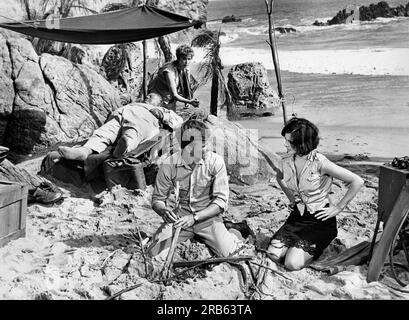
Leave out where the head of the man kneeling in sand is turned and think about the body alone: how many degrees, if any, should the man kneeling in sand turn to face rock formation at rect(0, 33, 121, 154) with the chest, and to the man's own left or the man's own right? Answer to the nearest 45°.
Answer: approximately 135° to the man's own right

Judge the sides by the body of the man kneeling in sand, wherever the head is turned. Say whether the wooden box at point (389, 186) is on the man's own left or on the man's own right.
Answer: on the man's own left

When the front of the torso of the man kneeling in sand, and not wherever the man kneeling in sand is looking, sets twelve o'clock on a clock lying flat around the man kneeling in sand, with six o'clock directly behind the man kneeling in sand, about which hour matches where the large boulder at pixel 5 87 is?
The large boulder is roughly at 5 o'clock from the man kneeling in sand.

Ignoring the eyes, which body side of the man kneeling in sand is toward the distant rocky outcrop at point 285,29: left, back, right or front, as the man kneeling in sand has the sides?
back

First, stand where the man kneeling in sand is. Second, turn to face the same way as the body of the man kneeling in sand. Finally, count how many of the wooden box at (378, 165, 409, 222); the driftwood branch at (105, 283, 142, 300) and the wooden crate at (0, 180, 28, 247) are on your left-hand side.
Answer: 1

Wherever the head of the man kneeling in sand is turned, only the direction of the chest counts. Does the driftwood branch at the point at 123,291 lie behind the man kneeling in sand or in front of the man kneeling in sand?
in front

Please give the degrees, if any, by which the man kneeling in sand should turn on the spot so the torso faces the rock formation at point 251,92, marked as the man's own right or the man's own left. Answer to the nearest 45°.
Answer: approximately 180°

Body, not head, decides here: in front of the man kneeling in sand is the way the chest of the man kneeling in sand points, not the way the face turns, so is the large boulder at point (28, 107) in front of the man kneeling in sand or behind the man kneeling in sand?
behind

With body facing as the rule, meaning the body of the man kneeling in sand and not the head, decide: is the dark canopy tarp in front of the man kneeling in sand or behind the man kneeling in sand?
behind

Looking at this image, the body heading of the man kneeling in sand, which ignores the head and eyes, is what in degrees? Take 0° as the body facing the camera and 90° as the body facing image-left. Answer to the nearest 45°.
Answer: approximately 0°

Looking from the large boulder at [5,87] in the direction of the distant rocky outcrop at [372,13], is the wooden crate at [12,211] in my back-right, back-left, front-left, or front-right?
back-right
